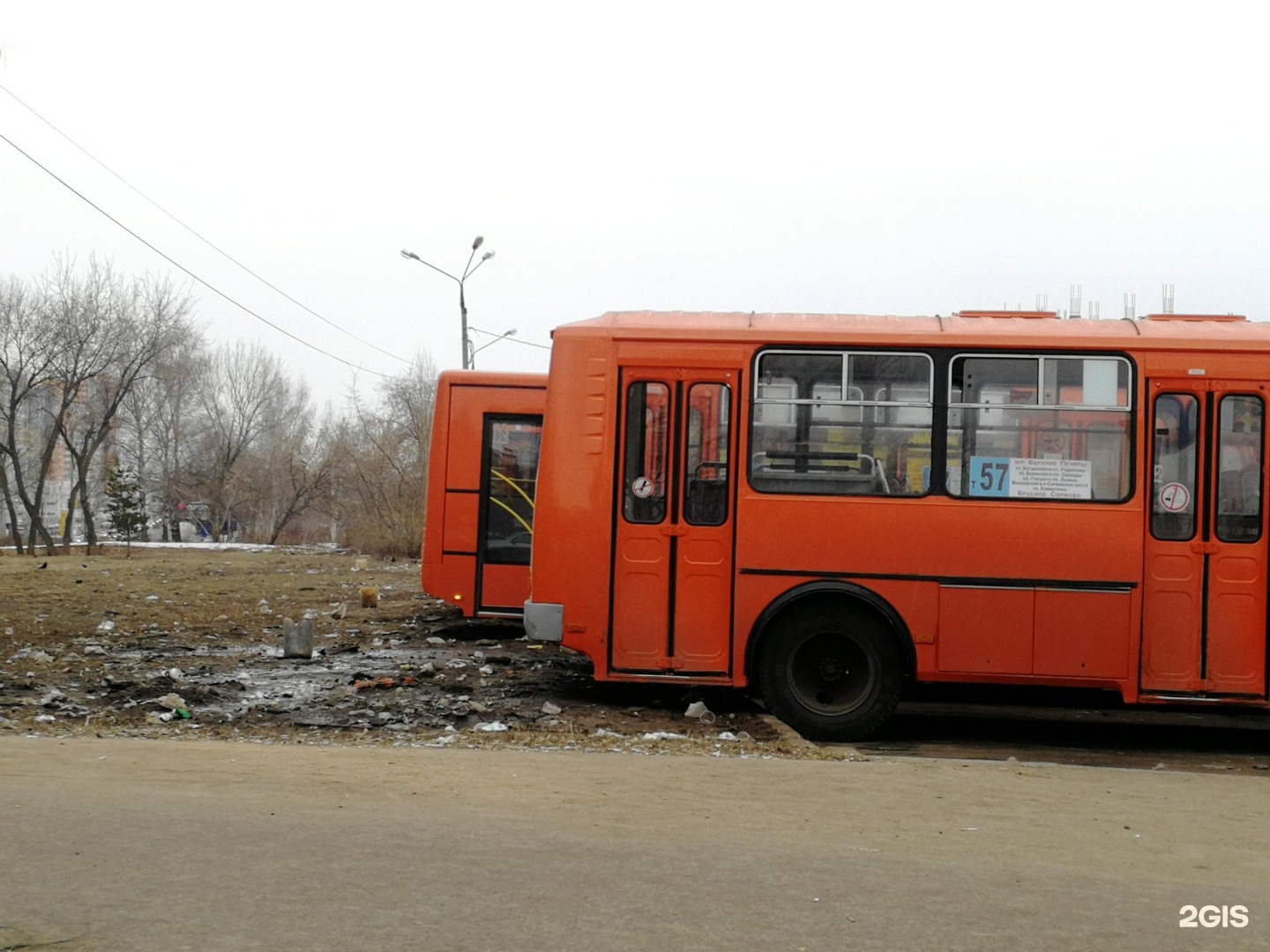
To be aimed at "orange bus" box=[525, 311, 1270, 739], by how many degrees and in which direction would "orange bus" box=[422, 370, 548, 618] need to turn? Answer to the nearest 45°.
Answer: approximately 45° to its right

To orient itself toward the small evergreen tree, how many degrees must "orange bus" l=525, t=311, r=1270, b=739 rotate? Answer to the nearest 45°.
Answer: approximately 135° to its left

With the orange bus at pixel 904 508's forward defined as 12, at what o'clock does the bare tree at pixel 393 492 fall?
The bare tree is roughly at 8 o'clock from the orange bus.

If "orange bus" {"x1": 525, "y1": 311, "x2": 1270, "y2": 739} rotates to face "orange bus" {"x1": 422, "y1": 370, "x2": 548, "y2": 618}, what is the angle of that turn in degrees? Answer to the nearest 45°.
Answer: approximately 135° to its left

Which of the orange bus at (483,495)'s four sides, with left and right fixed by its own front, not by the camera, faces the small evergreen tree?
left

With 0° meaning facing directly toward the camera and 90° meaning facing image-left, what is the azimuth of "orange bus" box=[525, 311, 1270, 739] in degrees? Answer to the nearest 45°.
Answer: approximately 270°

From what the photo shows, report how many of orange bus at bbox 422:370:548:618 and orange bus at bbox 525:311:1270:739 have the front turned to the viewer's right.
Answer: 2

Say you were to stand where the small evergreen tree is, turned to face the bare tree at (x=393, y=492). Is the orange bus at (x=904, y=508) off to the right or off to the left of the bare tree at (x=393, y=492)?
right

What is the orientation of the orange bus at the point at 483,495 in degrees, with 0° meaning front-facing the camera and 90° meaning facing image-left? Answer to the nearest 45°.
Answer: approximately 270°
